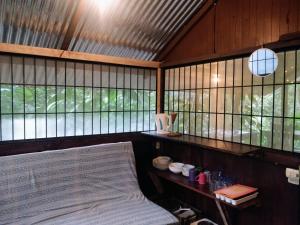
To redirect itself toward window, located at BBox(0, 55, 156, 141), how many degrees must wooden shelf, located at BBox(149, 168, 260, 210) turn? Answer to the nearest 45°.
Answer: approximately 45° to its right

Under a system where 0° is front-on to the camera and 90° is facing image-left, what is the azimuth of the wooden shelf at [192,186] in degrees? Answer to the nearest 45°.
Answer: approximately 45°

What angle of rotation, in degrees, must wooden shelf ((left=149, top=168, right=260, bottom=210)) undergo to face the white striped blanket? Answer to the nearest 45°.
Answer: approximately 45° to its right
